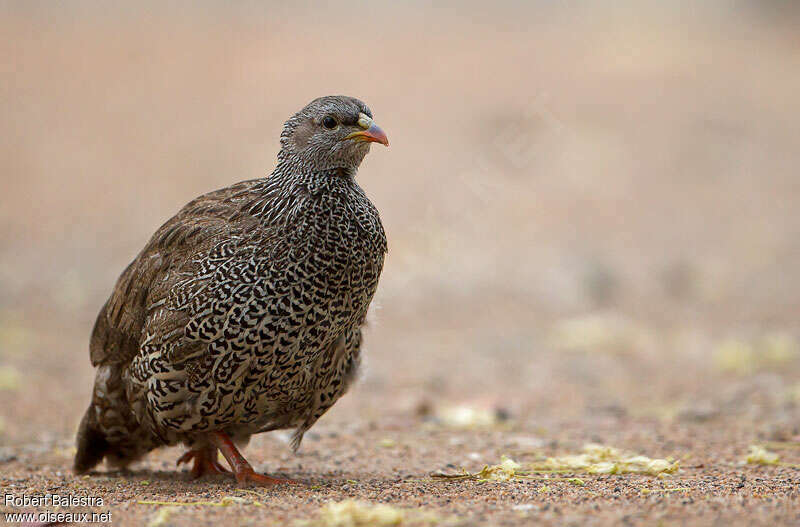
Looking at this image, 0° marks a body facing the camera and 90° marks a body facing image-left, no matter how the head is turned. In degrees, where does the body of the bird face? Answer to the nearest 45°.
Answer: approximately 315°
